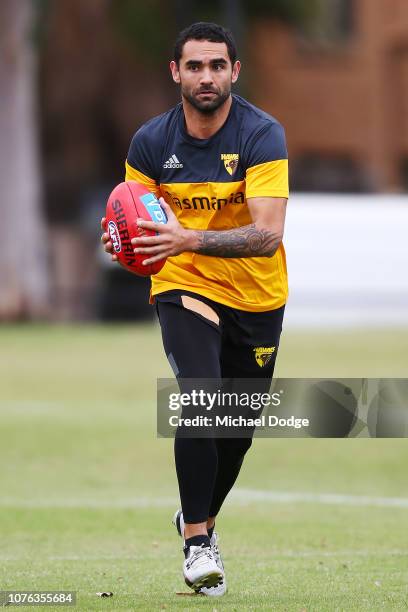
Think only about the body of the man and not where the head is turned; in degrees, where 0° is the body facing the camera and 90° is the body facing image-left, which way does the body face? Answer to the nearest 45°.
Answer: approximately 0°

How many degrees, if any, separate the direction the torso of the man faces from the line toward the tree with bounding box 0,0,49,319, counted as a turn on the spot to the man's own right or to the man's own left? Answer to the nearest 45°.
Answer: approximately 180°
